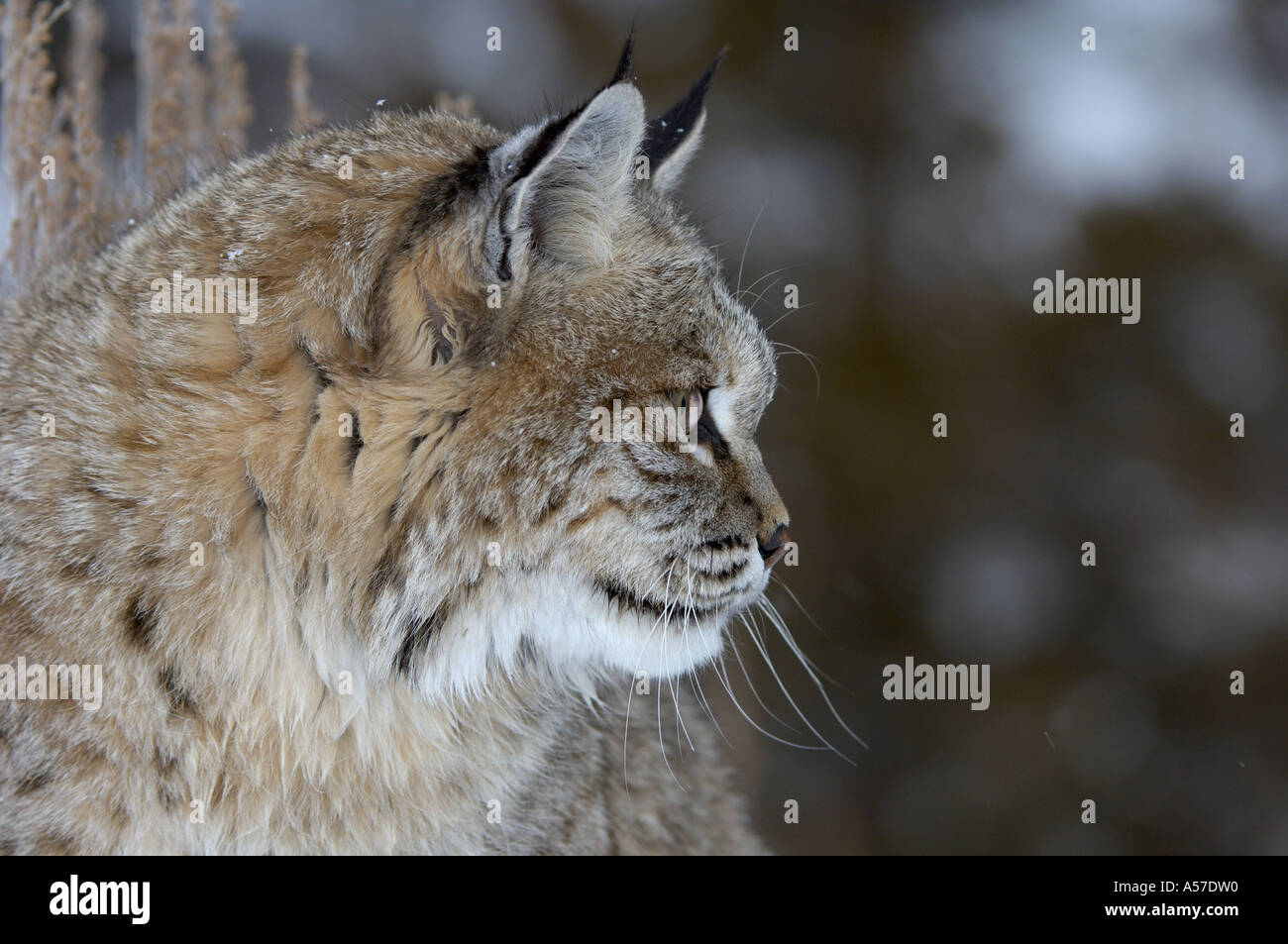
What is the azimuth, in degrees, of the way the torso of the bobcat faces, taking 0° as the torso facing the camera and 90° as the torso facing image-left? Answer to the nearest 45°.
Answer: approximately 270°
